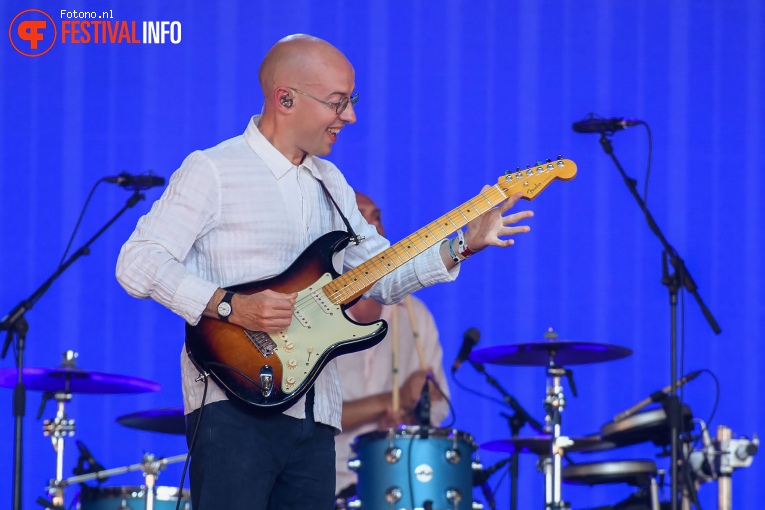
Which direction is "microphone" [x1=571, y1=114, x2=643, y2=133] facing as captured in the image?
to the viewer's left

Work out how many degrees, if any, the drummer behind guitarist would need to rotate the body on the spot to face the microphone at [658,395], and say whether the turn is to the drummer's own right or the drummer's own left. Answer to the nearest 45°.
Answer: approximately 45° to the drummer's own left

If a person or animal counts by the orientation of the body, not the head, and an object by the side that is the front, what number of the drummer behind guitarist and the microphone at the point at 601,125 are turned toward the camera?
1

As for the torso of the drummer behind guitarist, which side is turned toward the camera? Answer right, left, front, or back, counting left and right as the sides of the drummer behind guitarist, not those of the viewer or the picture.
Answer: front

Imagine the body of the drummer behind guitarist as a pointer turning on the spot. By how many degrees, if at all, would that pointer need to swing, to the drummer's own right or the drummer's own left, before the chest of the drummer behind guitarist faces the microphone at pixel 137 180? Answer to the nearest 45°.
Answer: approximately 90° to the drummer's own right

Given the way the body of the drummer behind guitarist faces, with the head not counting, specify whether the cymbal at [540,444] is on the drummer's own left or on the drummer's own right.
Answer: on the drummer's own left

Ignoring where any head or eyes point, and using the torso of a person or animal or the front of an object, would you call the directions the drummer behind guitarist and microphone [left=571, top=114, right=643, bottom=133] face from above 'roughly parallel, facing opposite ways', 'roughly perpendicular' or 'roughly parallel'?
roughly perpendicular
